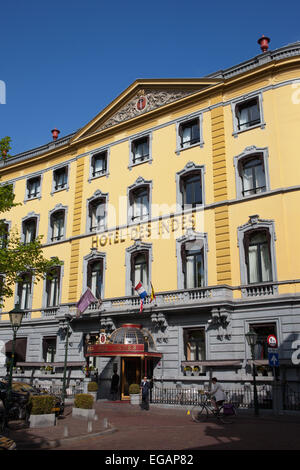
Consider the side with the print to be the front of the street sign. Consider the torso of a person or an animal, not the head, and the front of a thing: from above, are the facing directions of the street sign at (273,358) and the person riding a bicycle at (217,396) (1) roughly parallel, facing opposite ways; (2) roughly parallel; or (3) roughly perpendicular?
roughly perpendicular

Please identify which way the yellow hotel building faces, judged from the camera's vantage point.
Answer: facing the viewer and to the left of the viewer

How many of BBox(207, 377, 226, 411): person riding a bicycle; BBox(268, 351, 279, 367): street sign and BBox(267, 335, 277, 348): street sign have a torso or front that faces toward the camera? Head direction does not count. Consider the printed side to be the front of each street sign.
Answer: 2

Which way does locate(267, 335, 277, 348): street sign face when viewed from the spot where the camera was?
facing the viewer

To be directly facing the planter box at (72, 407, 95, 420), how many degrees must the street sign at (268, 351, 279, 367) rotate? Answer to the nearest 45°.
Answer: approximately 45° to its right

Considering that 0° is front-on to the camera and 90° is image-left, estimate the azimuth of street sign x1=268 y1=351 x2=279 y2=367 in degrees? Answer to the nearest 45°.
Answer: approximately 0°

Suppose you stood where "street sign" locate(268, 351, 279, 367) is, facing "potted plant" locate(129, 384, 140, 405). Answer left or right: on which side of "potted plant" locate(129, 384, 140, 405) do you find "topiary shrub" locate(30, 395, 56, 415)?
left
